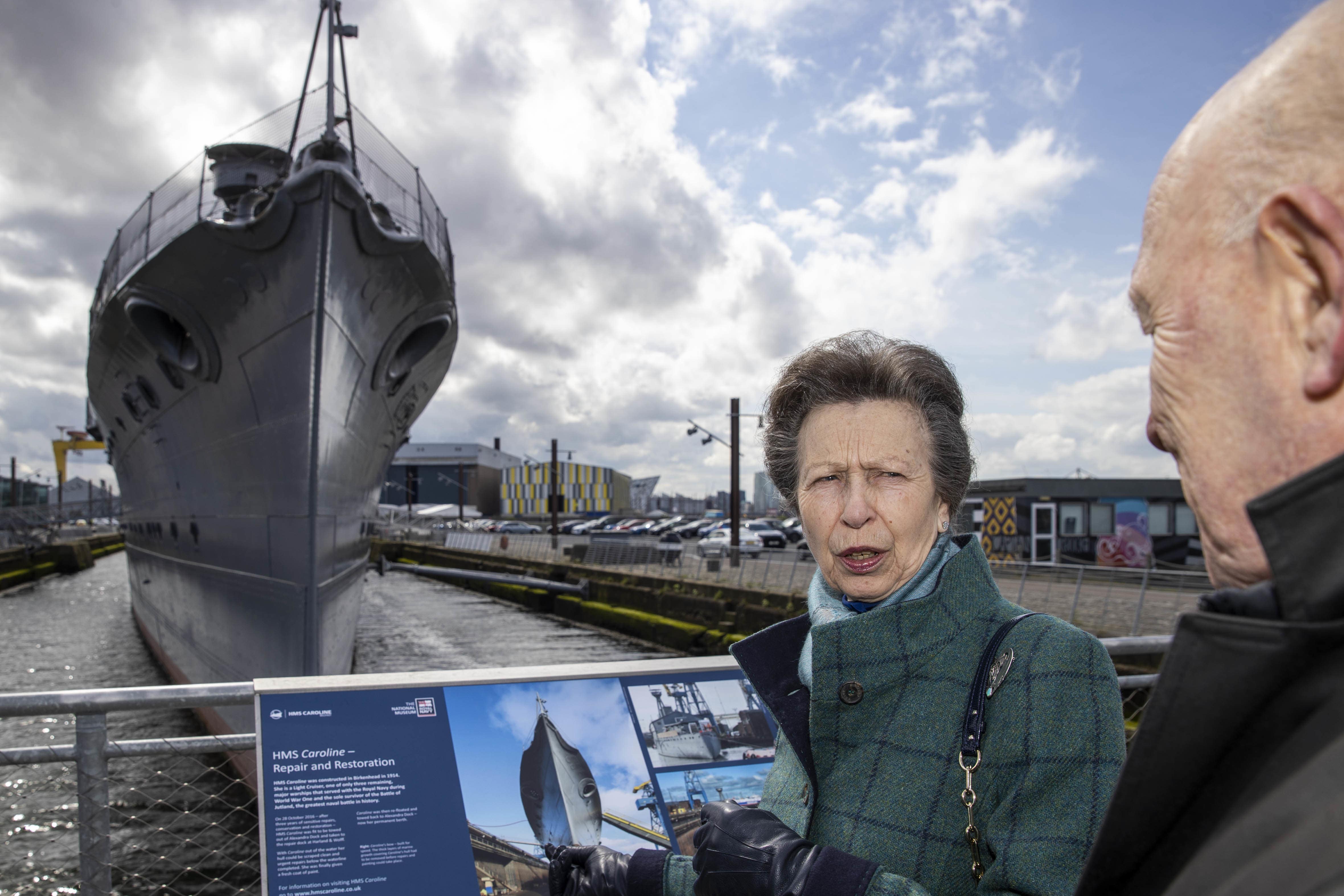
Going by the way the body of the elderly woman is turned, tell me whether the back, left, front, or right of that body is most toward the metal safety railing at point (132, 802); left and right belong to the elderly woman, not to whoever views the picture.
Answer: right

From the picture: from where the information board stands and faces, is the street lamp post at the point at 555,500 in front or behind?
behind

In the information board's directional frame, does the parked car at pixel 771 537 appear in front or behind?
behind

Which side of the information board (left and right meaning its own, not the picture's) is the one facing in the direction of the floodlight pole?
back

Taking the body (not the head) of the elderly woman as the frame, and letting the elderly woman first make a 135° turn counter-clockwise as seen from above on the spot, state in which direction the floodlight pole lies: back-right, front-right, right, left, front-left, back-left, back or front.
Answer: left

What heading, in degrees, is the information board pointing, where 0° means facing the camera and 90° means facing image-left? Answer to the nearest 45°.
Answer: approximately 0°

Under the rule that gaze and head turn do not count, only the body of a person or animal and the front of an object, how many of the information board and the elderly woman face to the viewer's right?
0

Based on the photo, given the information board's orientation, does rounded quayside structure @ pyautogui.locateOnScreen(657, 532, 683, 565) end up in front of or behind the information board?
behind

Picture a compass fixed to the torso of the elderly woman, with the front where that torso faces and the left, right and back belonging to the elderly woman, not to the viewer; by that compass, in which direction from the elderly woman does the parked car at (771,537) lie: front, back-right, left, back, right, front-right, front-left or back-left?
back-right

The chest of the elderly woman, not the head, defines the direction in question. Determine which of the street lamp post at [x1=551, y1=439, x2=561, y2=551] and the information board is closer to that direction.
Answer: the information board

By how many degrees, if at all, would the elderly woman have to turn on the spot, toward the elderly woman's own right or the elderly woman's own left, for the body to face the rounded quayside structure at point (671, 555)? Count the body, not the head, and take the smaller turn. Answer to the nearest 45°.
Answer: approximately 135° to the elderly woman's own right

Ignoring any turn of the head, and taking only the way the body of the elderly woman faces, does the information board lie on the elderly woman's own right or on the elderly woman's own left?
on the elderly woman's own right

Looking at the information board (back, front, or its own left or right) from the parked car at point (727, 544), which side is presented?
back

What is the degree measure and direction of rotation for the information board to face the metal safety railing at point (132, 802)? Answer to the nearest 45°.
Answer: approximately 135° to its right

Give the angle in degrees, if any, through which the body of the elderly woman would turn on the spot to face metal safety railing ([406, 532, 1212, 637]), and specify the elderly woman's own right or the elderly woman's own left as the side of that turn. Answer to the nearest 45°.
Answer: approximately 135° to the elderly woman's own right
